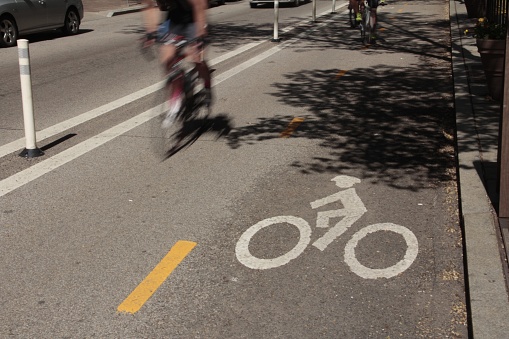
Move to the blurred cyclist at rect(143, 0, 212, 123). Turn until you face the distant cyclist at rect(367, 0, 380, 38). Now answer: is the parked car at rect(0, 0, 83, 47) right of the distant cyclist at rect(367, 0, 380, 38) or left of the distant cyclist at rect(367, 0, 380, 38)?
left

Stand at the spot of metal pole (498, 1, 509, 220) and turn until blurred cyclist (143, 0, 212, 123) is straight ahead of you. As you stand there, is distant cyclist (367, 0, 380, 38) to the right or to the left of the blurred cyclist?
right

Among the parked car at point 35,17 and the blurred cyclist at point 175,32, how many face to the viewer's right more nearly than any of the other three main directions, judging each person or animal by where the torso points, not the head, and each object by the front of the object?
0

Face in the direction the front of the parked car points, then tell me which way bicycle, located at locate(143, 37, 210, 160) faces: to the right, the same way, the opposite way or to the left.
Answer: the same way

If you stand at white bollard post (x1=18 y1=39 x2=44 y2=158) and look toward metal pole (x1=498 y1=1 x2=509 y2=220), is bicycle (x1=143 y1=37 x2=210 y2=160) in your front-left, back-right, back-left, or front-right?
front-left
